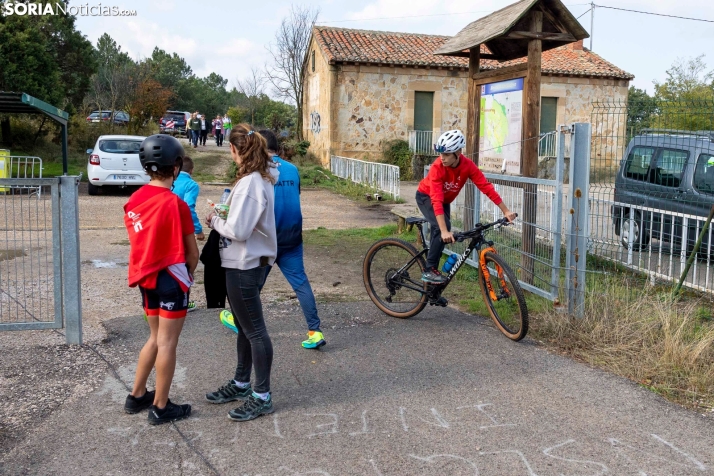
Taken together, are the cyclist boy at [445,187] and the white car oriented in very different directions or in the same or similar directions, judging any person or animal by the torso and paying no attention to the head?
very different directions

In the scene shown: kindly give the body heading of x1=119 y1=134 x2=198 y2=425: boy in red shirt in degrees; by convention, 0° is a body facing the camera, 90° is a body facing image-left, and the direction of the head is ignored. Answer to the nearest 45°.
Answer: approximately 225°

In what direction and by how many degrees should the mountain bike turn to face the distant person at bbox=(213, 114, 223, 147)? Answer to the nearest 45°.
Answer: approximately 135° to its left

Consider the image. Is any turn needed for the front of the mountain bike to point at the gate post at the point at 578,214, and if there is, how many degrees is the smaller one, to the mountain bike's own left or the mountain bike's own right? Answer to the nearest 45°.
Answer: approximately 45° to the mountain bike's own left

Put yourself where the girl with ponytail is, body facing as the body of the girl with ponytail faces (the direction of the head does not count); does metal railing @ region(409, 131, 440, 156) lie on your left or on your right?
on your right

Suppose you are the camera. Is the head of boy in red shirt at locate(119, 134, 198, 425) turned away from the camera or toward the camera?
away from the camera

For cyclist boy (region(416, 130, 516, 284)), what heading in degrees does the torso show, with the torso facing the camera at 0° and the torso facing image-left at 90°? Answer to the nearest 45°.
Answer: approximately 315°
